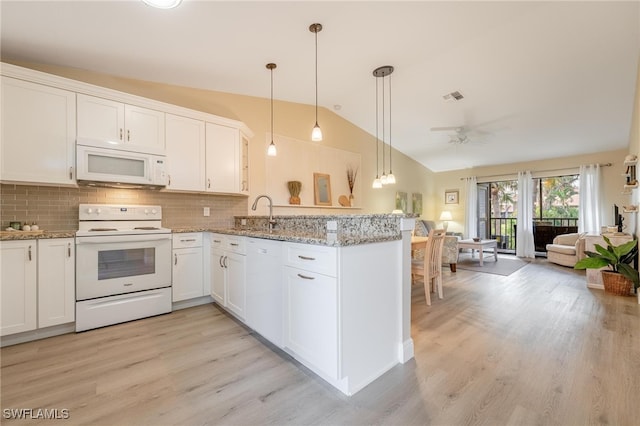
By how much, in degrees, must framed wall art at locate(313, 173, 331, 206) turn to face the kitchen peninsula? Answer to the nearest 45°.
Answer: approximately 45° to its right

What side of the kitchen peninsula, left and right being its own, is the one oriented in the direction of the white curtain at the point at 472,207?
back

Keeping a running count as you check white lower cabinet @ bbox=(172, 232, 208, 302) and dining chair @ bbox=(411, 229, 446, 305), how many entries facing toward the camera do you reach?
1

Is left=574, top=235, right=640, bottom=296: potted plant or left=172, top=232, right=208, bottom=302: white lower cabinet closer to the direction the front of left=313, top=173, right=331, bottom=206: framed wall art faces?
the potted plant

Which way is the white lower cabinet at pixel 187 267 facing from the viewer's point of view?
toward the camera

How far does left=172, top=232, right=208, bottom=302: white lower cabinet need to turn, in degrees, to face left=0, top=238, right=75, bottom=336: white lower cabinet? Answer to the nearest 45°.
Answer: approximately 90° to its right

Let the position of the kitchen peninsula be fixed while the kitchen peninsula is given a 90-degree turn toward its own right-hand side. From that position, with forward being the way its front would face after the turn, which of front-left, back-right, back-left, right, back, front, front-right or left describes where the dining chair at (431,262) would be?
right

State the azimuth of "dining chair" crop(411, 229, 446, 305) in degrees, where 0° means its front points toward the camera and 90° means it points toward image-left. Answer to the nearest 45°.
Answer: approximately 135°

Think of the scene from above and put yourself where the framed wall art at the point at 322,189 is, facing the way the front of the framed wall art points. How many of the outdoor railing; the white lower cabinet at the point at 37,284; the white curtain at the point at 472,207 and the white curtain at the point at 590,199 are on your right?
1

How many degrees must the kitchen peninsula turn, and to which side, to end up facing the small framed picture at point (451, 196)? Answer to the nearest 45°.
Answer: approximately 180°

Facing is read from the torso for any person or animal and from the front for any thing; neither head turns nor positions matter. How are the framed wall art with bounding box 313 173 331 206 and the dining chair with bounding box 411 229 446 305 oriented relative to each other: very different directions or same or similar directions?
very different directions

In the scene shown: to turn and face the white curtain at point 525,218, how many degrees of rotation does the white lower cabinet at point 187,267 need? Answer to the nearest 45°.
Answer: approximately 90° to its left

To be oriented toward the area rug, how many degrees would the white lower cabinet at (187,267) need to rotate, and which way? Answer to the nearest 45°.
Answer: approximately 90° to its left
